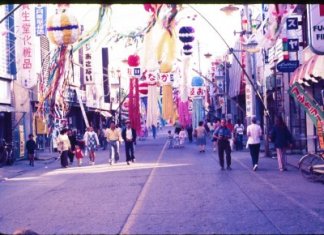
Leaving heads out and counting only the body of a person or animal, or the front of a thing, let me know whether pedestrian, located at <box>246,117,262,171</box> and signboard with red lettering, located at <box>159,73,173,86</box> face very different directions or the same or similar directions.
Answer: very different directions

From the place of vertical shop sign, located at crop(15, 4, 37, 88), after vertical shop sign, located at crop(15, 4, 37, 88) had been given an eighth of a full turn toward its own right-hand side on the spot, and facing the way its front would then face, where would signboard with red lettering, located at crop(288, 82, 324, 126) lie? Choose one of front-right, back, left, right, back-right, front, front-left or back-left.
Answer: left

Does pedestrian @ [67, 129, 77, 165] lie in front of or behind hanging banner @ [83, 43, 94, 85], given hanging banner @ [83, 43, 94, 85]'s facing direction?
in front

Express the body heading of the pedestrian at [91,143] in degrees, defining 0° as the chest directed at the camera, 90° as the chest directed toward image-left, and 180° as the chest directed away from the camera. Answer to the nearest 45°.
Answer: approximately 0°

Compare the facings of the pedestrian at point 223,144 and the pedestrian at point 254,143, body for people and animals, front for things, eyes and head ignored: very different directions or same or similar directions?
very different directions

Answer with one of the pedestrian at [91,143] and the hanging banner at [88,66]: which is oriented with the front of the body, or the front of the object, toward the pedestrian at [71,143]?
the hanging banner

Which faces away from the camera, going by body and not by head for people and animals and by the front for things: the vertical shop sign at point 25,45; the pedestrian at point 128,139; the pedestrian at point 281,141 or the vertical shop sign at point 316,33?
the pedestrian at point 281,141

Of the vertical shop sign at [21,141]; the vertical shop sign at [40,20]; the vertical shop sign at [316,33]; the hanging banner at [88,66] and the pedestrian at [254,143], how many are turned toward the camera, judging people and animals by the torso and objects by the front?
4
